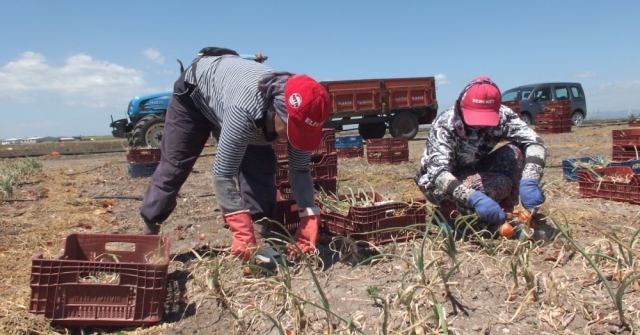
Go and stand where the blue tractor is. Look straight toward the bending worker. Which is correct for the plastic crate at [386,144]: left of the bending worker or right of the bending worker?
left

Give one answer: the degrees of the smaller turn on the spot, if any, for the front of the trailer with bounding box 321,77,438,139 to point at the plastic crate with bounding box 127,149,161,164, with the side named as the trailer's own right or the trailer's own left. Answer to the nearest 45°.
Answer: approximately 45° to the trailer's own left

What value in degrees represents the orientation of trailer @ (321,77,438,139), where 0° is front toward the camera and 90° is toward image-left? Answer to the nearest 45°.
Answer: approximately 90°

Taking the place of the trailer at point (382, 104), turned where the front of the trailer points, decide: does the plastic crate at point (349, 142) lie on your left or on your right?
on your left

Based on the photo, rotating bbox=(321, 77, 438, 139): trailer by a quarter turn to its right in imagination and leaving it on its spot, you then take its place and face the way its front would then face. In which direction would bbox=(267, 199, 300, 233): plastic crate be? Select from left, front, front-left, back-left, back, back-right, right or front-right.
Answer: back

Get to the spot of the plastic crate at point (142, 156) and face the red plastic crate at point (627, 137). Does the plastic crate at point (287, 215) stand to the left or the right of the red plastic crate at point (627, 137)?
right

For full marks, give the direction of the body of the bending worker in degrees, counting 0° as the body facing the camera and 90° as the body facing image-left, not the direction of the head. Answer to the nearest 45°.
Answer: approximately 315°

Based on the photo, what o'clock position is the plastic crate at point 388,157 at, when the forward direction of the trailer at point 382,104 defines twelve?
The plastic crate is roughly at 9 o'clock from the trailer.

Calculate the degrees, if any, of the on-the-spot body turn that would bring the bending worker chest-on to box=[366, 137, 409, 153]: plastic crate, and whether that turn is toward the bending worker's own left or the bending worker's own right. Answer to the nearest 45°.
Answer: approximately 90° to the bending worker's own left

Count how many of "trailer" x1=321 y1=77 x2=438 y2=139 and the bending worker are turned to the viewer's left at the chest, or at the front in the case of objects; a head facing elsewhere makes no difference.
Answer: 1

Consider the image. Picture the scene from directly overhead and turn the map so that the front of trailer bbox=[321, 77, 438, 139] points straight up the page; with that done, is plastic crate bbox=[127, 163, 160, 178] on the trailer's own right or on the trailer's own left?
on the trailer's own left

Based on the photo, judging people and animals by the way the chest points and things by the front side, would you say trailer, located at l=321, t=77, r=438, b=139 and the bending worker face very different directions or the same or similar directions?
very different directions

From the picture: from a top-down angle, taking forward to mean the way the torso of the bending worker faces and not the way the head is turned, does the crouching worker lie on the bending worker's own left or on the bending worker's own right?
on the bending worker's own left

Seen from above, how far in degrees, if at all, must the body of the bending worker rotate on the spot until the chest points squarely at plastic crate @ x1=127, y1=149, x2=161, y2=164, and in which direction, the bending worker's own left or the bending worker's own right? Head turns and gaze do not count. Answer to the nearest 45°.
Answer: approximately 135° to the bending worker's own left

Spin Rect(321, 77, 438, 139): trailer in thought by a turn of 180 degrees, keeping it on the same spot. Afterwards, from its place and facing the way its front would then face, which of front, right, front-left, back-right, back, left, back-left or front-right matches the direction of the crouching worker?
right
